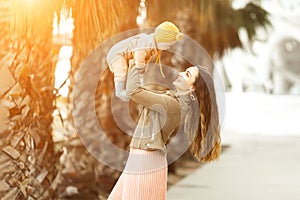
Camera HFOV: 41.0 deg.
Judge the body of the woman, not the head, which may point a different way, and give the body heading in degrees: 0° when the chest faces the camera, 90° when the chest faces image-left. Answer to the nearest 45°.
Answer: approximately 90°

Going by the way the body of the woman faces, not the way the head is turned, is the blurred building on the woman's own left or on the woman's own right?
on the woman's own right

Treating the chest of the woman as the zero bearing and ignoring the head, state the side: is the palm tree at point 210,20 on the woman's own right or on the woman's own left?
on the woman's own right
